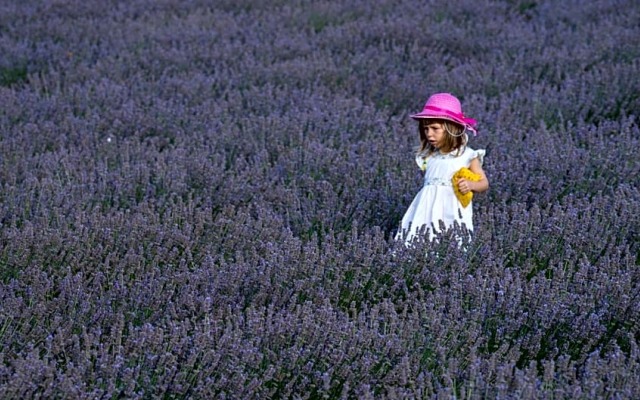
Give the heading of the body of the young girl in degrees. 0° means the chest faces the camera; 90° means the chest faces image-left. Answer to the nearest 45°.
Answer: approximately 45°
